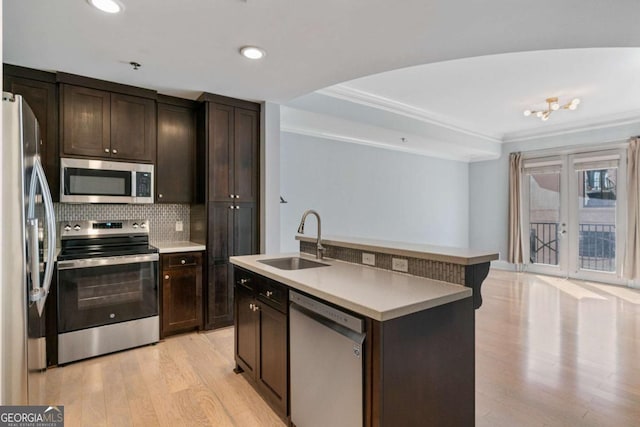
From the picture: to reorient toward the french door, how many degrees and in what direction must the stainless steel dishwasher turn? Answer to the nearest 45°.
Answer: approximately 180°

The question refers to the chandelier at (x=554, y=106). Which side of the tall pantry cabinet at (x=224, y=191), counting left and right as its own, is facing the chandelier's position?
left

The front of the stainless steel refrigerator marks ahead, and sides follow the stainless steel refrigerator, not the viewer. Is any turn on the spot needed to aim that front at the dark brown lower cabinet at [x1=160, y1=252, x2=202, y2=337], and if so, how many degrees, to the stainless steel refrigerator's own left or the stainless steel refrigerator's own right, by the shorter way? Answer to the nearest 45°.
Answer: approximately 45° to the stainless steel refrigerator's own left

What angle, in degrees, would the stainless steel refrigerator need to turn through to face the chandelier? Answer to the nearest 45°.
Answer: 0° — it already faces it

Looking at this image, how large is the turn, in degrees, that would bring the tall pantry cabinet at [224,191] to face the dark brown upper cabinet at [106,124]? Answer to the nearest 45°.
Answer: approximately 90° to its right

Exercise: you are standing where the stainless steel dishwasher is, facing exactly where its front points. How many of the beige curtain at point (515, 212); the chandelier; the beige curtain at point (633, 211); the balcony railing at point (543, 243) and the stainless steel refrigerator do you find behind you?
4

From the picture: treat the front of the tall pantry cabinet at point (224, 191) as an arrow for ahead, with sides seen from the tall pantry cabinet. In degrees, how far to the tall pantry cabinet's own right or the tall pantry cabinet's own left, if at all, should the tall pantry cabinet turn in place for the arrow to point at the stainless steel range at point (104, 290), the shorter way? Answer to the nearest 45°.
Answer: approximately 90° to the tall pantry cabinet's own right

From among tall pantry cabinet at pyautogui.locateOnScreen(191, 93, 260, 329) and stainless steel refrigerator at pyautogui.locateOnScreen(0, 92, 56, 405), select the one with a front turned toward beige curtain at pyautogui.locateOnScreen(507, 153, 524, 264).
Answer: the stainless steel refrigerator

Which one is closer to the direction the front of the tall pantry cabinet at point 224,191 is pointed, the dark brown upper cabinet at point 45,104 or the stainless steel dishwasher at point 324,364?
the stainless steel dishwasher

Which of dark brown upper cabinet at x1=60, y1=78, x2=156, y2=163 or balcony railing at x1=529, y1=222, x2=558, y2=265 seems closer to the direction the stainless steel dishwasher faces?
the dark brown upper cabinet

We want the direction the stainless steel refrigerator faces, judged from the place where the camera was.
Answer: facing to the right of the viewer

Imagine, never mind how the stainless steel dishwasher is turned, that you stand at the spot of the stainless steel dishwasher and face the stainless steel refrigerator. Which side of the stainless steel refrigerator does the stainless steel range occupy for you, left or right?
right

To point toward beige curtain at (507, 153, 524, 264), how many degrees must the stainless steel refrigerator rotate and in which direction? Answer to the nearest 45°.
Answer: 0° — it already faces it
